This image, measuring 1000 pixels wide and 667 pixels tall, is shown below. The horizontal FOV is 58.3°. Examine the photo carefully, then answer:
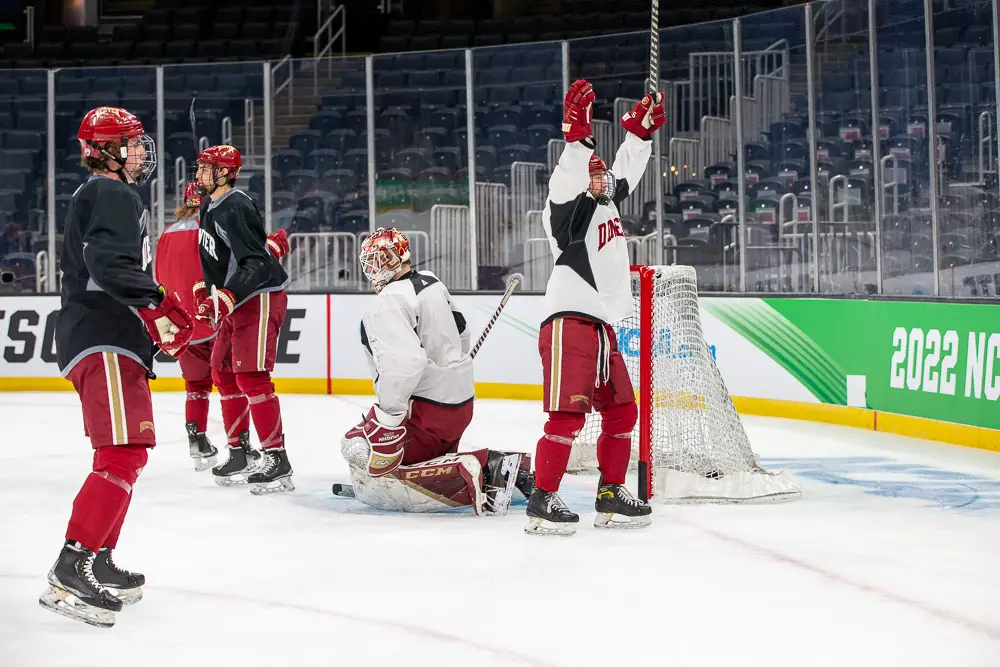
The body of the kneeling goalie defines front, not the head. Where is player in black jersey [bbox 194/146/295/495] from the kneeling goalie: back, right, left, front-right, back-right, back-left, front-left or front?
front-right

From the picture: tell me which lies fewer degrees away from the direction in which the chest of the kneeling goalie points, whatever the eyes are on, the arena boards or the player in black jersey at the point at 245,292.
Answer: the player in black jersey

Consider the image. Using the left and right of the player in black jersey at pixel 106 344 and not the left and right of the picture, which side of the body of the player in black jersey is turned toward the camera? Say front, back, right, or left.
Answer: right

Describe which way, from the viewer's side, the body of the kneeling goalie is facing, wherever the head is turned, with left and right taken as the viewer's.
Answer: facing to the left of the viewer

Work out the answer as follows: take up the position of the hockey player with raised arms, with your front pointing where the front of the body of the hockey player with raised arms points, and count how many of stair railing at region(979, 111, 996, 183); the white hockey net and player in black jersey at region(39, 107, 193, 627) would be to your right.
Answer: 1

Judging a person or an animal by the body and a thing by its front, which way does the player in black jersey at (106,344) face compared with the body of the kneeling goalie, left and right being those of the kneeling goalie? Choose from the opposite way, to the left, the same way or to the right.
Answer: the opposite way

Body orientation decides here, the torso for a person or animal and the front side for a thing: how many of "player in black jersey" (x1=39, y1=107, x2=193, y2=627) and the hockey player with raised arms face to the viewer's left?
0

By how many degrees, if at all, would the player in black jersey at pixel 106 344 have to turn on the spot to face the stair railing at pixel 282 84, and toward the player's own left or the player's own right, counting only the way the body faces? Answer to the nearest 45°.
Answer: approximately 90° to the player's own left

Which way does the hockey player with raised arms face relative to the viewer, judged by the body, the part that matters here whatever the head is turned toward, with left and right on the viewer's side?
facing the viewer and to the right of the viewer

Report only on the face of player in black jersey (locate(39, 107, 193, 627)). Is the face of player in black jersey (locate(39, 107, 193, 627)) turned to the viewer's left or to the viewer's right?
to the viewer's right

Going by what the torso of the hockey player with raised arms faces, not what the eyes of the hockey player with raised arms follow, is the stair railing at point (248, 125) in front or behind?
behind

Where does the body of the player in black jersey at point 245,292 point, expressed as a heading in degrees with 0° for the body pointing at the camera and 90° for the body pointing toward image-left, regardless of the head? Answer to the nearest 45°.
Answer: approximately 90°

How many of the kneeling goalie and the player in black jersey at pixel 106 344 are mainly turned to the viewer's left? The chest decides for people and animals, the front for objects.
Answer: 1
